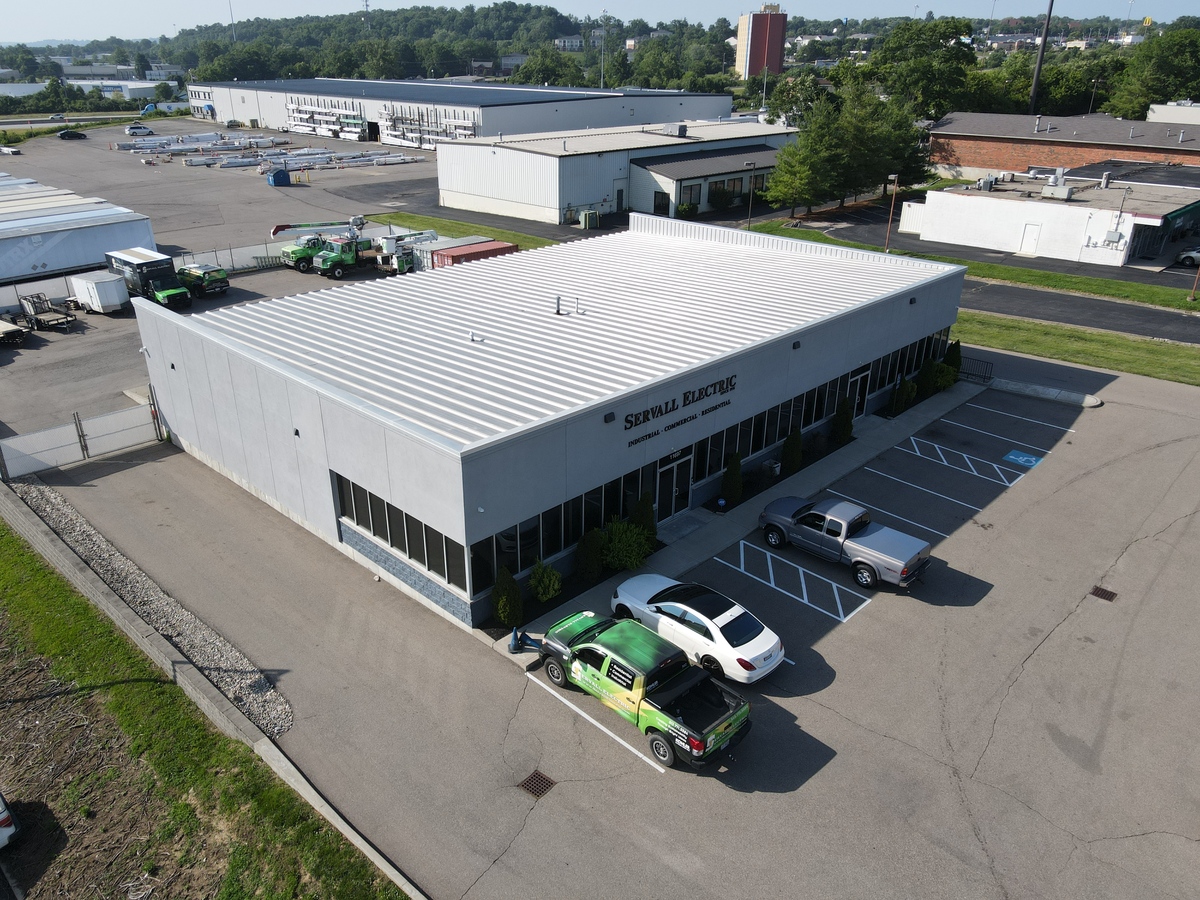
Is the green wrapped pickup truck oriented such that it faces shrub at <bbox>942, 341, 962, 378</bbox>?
no

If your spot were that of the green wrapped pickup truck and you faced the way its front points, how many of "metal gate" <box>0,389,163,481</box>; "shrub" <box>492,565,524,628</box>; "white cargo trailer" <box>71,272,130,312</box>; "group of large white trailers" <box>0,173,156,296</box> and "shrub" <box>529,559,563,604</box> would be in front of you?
5

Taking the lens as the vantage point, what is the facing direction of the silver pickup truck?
facing away from the viewer and to the left of the viewer

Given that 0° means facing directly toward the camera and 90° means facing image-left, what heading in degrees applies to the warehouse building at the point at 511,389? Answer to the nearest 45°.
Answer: approximately 315°

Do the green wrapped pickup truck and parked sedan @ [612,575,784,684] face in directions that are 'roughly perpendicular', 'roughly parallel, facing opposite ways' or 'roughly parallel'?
roughly parallel

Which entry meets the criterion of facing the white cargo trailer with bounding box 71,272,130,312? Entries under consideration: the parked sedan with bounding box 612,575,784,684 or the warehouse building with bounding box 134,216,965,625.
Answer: the parked sedan

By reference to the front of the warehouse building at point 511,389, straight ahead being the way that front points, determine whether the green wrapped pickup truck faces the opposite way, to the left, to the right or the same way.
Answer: the opposite way

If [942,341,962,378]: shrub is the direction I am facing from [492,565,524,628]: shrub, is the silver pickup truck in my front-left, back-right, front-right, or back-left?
front-right

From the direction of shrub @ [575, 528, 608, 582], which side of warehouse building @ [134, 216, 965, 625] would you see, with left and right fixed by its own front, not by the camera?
front

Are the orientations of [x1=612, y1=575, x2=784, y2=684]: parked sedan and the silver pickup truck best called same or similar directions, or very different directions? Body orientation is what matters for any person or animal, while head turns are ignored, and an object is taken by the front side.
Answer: same or similar directions

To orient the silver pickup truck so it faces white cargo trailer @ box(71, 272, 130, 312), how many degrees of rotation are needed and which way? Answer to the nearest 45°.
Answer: approximately 45° to its left

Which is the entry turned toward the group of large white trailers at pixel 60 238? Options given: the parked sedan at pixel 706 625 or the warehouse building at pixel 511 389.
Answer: the parked sedan

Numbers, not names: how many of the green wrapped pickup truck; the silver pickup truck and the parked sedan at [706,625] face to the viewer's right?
0

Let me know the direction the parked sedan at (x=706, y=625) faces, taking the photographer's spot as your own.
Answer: facing away from the viewer and to the left of the viewer

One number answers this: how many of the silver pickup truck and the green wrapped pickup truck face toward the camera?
0

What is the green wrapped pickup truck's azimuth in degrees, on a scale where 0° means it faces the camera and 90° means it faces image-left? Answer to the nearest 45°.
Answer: approximately 135°

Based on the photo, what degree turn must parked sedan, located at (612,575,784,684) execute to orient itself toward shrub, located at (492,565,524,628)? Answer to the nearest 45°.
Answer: approximately 45° to its left

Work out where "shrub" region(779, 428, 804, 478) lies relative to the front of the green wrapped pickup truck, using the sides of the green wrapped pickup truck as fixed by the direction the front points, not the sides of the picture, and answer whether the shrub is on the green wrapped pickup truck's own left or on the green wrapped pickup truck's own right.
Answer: on the green wrapped pickup truck's own right

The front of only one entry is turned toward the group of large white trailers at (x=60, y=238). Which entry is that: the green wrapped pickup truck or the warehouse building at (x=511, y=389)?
the green wrapped pickup truck

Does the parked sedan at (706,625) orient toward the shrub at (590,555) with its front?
yes

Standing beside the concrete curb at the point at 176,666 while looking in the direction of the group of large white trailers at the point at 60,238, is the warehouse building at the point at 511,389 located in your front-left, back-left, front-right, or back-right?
front-right
